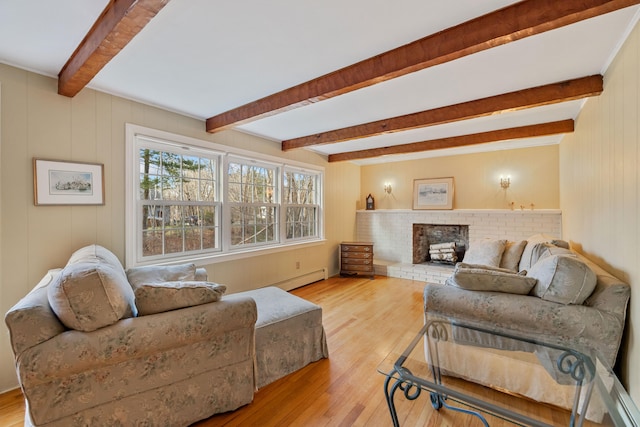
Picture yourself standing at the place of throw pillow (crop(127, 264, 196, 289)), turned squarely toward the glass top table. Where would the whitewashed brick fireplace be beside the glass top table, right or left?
left

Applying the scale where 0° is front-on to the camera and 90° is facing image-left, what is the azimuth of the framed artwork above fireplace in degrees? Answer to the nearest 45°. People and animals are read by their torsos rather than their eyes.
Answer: approximately 0°

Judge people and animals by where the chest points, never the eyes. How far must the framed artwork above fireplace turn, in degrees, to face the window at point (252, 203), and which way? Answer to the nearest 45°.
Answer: approximately 45° to its right

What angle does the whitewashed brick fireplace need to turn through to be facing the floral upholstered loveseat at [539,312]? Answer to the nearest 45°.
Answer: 0° — it already faces it

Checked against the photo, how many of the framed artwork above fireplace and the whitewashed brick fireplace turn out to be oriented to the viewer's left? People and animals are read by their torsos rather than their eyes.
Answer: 0

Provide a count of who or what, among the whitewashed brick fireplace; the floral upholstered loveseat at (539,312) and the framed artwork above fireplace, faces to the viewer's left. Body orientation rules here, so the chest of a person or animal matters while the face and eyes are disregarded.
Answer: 1

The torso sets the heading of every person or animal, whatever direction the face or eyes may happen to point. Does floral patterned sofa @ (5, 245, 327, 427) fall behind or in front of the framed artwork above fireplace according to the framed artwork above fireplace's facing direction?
in front

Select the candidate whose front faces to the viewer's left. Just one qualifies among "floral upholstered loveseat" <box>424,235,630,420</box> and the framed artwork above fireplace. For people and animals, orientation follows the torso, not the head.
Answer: the floral upholstered loveseat

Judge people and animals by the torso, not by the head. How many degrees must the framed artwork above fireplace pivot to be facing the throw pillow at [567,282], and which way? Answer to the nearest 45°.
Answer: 0° — it already faces it

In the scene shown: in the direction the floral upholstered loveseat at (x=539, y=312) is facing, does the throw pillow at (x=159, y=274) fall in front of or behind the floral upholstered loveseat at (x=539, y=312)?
in front

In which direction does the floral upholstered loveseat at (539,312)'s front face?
to the viewer's left

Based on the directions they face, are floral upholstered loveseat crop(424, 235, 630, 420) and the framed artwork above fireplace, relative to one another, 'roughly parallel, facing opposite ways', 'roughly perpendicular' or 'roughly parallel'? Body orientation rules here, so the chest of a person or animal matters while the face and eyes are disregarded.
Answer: roughly perpendicular

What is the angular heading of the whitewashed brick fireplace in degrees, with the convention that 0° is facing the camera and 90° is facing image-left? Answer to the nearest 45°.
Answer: approximately 0°

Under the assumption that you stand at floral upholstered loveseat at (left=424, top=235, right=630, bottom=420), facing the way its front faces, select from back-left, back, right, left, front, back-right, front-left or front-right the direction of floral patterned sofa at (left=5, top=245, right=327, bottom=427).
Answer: front-left
